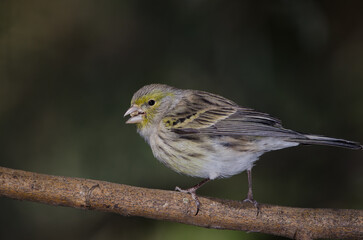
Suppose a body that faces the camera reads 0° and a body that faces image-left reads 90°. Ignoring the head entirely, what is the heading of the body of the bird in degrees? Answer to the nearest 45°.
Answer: approximately 90°
